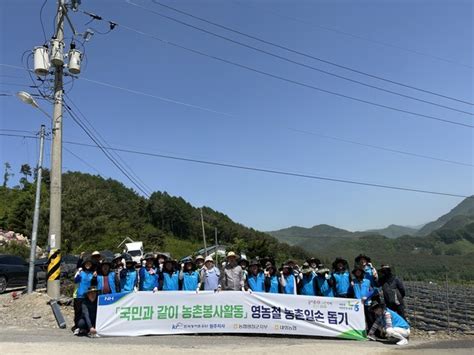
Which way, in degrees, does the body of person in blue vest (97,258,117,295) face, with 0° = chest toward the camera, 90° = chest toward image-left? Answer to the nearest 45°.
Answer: approximately 0°

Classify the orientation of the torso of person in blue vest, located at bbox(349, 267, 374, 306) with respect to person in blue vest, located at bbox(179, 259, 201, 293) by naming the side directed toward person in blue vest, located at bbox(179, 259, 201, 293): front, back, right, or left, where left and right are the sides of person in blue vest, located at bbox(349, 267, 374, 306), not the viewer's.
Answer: right

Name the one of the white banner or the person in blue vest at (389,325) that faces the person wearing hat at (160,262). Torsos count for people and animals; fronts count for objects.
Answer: the person in blue vest

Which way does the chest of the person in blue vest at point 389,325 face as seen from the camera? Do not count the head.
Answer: to the viewer's left

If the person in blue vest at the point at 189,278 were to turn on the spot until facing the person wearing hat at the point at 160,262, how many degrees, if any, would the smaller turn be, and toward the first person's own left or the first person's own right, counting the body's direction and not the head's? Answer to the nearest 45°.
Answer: approximately 135° to the first person's own right

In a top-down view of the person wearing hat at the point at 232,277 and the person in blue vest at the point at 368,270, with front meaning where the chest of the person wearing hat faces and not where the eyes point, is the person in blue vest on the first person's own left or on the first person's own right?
on the first person's own left

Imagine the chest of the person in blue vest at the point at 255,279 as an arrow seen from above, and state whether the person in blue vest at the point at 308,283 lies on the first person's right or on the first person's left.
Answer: on the first person's left

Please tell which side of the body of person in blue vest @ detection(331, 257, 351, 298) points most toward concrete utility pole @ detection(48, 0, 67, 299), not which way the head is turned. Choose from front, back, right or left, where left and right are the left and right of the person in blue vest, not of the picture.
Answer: right

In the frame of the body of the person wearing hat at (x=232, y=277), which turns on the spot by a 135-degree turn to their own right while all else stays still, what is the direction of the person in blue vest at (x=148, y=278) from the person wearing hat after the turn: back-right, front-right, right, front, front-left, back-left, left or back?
front-left

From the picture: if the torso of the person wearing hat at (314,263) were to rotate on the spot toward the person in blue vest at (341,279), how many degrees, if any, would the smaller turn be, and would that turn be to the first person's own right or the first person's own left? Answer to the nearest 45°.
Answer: approximately 45° to the first person's own left
